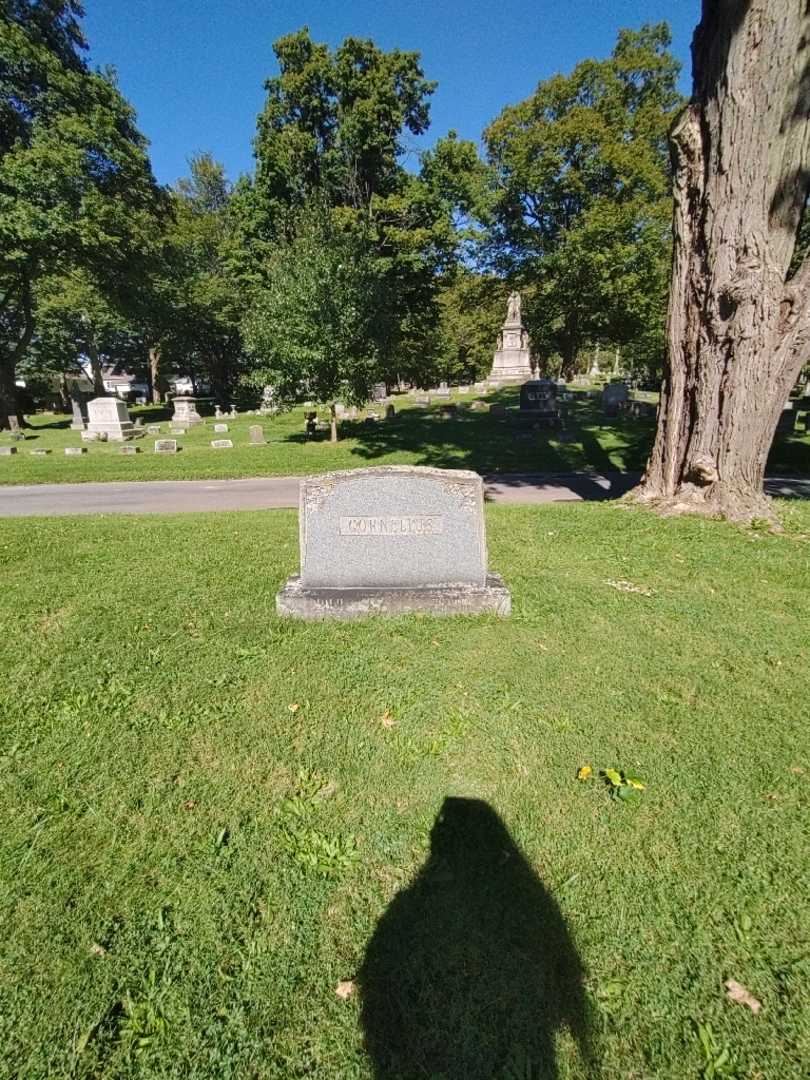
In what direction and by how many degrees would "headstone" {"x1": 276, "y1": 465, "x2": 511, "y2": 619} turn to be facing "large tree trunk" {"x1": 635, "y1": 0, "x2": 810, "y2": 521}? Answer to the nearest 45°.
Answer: approximately 135° to its left

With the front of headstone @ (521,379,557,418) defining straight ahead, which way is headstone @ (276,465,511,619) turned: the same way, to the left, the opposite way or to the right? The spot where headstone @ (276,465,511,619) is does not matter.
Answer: the same way

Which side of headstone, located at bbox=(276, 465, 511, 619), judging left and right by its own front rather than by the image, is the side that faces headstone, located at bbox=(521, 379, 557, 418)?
back

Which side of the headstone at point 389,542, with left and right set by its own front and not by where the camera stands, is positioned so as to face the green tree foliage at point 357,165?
back

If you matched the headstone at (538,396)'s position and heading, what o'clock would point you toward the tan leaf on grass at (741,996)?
The tan leaf on grass is roughly at 12 o'clock from the headstone.

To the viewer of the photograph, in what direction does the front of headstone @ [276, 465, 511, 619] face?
facing the viewer

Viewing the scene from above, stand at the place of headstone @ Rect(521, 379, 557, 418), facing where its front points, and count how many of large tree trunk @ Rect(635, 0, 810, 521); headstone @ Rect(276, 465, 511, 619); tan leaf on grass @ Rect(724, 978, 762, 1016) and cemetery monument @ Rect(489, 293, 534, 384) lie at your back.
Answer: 1

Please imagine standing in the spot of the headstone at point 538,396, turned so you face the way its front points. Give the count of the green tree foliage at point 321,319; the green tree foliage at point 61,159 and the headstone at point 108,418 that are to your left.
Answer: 0

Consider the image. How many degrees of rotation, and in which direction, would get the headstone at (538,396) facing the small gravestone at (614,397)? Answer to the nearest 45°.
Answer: approximately 135° to its left

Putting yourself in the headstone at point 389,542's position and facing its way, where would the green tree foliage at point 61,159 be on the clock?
The green tree foliage is roughly at 5 o'clock from the headstone.

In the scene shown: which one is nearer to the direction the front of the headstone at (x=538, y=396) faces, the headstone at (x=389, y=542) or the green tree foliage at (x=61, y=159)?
the headstone

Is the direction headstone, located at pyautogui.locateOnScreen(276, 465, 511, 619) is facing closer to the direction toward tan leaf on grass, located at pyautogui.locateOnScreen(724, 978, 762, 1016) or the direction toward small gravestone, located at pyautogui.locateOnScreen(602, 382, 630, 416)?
the tan leaf on grass

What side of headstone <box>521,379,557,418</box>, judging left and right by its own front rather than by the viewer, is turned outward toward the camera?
front

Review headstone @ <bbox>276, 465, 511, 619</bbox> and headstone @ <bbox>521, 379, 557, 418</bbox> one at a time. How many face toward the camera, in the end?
2

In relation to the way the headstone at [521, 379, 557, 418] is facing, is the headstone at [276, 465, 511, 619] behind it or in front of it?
in front
